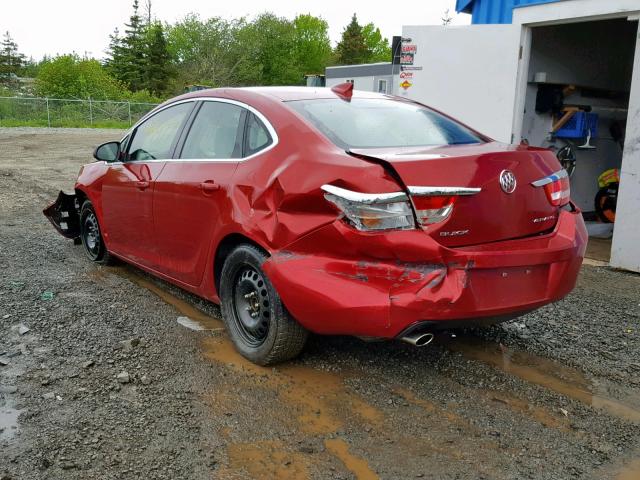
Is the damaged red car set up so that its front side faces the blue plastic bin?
no

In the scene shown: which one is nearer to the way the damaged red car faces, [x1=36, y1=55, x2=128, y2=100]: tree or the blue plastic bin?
the tree

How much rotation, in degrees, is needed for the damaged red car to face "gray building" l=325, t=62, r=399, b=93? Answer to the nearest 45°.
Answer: approximately 45° to its right

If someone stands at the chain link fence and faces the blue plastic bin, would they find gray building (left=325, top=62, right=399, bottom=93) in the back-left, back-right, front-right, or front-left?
front-left

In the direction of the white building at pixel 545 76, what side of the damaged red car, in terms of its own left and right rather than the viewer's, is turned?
right

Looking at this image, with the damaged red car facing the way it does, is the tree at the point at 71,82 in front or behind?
in front

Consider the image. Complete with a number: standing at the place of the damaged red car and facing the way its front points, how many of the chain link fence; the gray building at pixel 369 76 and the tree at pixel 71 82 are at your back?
0

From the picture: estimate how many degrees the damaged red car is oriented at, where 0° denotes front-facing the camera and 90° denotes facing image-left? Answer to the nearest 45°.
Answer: approximately 135°

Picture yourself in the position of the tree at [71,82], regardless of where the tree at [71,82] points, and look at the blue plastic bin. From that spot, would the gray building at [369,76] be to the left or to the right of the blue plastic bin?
left

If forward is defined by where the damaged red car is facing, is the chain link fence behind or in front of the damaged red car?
in front
